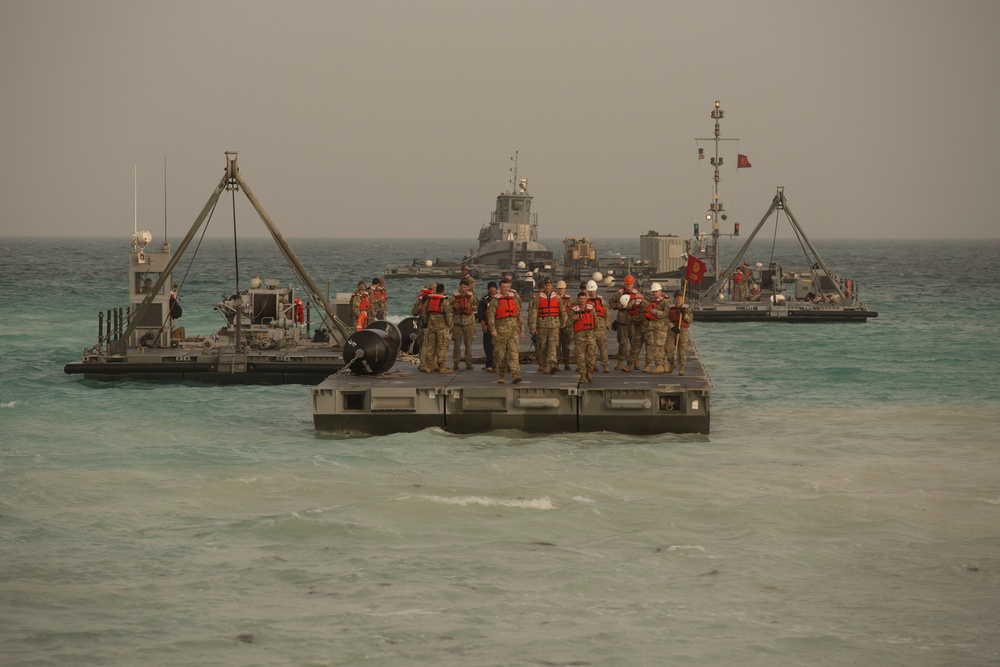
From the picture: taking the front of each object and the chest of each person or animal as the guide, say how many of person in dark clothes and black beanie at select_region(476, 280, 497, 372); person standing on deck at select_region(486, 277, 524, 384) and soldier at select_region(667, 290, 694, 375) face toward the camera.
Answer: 3

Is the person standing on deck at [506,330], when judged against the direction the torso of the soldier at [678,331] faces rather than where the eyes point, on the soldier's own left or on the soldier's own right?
on the soldier's own right

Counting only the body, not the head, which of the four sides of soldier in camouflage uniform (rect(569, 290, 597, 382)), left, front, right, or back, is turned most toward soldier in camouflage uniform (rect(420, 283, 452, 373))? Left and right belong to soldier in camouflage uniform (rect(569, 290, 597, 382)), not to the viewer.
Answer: right

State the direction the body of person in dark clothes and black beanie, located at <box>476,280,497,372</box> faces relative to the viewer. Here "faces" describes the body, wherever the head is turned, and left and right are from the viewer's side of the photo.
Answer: facing the viewer

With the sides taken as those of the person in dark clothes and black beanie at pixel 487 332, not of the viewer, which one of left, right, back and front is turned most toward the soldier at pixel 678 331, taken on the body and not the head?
left

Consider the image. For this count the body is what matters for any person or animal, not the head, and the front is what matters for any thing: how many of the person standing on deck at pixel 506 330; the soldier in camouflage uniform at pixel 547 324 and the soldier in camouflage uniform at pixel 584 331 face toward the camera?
3

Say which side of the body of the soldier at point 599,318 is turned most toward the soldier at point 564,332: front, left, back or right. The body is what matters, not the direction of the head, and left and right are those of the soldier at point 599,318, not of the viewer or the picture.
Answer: right

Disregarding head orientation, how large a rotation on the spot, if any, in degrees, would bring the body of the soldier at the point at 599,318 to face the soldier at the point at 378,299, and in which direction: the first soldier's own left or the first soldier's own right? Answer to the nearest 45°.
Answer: approximately 90° to the first soldier's own right

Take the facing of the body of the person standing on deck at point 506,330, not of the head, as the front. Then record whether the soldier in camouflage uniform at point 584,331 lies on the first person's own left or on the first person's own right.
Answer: on the first person's own left

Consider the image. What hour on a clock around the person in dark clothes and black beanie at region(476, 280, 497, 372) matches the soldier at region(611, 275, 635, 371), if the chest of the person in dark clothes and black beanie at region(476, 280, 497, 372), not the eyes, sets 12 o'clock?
the soldier at region(611, 275, 635, 371) is roughly at 9 o'clock from the person in dark clothes and black beanie at region(476, 280, 497, 372).

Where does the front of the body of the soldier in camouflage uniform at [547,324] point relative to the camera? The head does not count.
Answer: toward the camera
